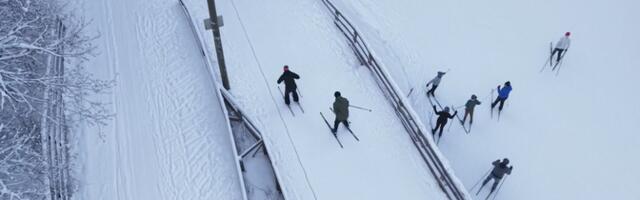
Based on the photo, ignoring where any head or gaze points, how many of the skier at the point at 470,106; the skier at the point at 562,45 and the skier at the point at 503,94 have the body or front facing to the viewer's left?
0

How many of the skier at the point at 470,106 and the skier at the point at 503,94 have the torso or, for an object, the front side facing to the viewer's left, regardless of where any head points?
0

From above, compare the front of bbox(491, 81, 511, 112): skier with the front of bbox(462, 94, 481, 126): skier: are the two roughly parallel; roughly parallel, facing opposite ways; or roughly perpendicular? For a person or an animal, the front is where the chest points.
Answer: roughly parallel

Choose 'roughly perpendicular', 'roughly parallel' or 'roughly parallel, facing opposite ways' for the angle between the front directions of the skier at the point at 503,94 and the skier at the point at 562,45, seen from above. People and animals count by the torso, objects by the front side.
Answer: roughly parallel

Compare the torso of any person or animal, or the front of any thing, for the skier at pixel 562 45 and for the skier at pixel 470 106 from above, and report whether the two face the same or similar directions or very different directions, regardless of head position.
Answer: same or similar directions
